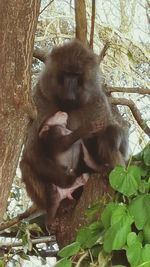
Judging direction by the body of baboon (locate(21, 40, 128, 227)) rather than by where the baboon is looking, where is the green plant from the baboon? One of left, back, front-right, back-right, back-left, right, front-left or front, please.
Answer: front

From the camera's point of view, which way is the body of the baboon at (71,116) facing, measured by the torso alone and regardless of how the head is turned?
toward the camera
